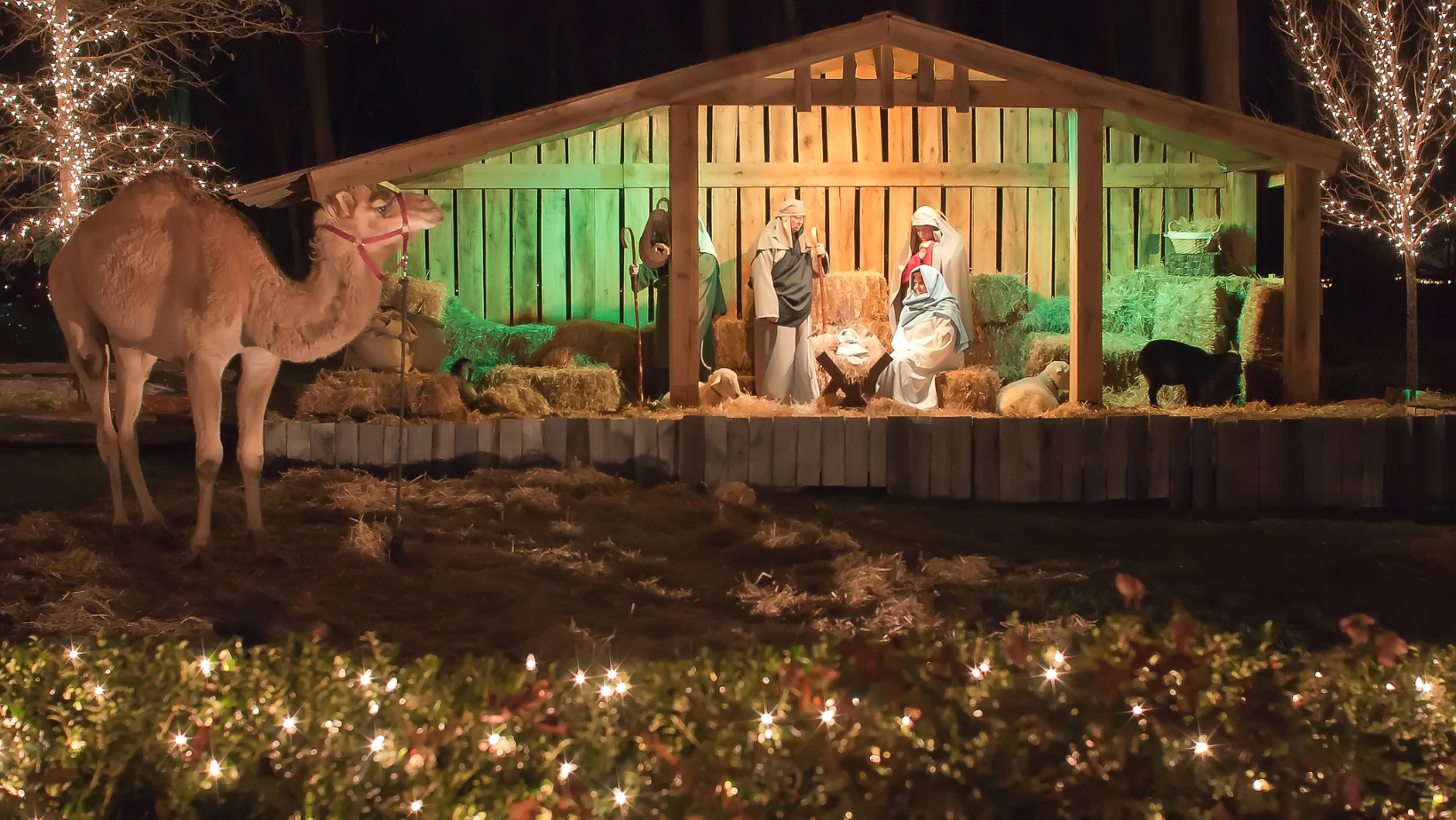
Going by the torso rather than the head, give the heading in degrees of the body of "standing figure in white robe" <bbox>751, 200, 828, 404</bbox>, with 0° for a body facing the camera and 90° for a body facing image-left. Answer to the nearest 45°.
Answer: approximately 315°

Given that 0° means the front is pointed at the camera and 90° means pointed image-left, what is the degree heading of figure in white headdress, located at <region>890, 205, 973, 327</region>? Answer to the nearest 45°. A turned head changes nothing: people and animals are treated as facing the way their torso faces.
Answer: approximately 45°

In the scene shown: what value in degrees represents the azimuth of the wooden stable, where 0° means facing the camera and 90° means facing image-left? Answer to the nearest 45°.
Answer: approximately 0°

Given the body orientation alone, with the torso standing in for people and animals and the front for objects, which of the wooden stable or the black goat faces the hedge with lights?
the wooden stable
